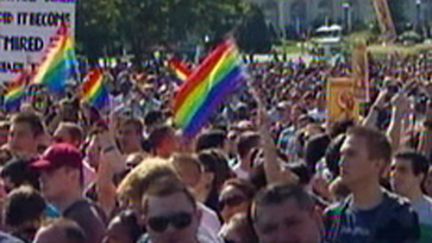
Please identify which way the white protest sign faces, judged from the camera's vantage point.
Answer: facing the viewer

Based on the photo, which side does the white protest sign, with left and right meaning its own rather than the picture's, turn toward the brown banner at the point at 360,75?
left
